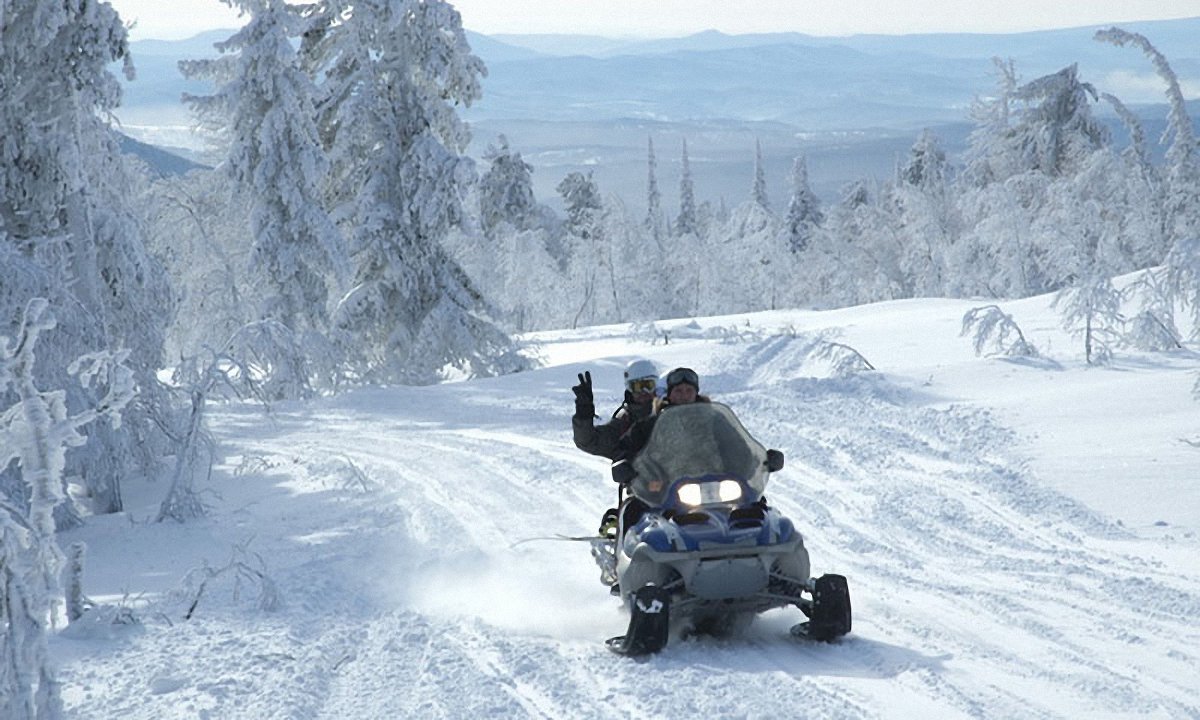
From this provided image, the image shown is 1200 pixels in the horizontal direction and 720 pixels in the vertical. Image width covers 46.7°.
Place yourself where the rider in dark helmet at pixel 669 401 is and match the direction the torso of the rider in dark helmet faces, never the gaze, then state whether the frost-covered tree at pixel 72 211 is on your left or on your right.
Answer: on your right

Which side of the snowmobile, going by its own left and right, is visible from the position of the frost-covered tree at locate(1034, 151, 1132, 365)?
back

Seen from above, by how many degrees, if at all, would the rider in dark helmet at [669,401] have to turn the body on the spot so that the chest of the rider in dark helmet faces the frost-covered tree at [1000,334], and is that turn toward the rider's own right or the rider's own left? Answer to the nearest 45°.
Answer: approximately 135° to the rider's own left

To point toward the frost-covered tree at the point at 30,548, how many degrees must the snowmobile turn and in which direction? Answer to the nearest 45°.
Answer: approximately 45° to its right

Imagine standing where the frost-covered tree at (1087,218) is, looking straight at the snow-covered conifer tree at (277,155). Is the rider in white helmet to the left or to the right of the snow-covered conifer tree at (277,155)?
left

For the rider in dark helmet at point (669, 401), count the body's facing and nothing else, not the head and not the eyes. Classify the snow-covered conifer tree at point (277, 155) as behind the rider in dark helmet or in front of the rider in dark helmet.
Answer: behind

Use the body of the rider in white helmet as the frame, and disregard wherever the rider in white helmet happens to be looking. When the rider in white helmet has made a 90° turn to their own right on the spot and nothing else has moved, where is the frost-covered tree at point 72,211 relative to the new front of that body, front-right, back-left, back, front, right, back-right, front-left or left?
front-right

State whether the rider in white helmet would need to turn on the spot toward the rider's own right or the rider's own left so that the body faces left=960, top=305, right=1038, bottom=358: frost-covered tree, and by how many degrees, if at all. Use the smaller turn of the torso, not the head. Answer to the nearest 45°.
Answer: approximately 135° to the rider's own left

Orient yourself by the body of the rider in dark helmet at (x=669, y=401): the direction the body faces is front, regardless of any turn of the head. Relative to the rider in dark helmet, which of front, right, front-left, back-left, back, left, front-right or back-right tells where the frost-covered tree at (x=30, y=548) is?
front-right

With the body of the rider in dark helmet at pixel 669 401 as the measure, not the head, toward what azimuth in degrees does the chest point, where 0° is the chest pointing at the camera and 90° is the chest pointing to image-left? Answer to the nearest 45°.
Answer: approximately 0°
